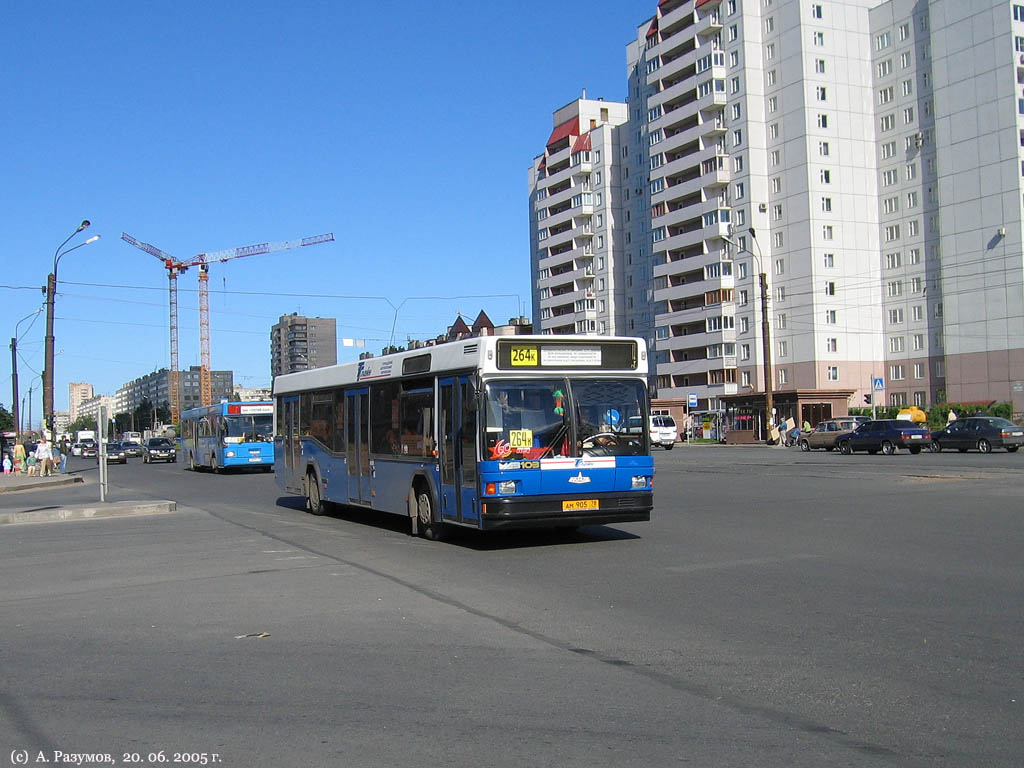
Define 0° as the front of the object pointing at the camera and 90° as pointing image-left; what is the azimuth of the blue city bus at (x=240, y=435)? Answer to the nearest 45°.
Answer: approximately 315°

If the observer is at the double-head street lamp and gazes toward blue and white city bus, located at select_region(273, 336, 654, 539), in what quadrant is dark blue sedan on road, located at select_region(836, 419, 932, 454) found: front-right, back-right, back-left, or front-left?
front-left

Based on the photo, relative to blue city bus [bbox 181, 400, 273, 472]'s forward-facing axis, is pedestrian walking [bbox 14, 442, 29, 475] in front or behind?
behind

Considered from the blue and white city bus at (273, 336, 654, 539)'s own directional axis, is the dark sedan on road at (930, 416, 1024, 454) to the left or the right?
on its left

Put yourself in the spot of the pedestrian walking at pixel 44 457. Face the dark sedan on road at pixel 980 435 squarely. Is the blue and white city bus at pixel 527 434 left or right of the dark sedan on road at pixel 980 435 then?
right

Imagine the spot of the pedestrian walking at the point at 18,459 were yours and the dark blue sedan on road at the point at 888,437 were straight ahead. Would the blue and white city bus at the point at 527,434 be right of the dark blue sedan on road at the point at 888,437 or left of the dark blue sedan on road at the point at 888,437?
right

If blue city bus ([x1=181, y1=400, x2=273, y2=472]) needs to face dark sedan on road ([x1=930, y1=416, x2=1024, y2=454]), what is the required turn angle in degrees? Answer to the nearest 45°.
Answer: approximately 45° to its left

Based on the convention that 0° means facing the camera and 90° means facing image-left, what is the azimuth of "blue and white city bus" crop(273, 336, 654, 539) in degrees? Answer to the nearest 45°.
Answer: approximately 315°

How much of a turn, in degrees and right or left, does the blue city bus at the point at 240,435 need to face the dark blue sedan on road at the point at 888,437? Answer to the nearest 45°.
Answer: approximately 45° to its left

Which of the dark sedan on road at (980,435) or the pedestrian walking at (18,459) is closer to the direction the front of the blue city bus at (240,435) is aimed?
the dark sedan on road

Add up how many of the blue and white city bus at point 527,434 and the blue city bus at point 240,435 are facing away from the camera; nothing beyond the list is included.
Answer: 0

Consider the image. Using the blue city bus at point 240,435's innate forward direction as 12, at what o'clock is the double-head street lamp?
The double-head street lamp is roughly at 4 o'clock from the blue city bus.

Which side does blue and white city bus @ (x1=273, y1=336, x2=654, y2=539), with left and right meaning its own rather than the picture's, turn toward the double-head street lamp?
back

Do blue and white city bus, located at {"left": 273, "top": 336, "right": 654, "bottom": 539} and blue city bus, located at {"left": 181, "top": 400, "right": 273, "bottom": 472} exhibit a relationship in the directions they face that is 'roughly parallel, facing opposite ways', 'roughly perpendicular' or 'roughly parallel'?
roughly parallel

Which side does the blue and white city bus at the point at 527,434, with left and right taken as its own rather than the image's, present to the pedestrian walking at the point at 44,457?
back
